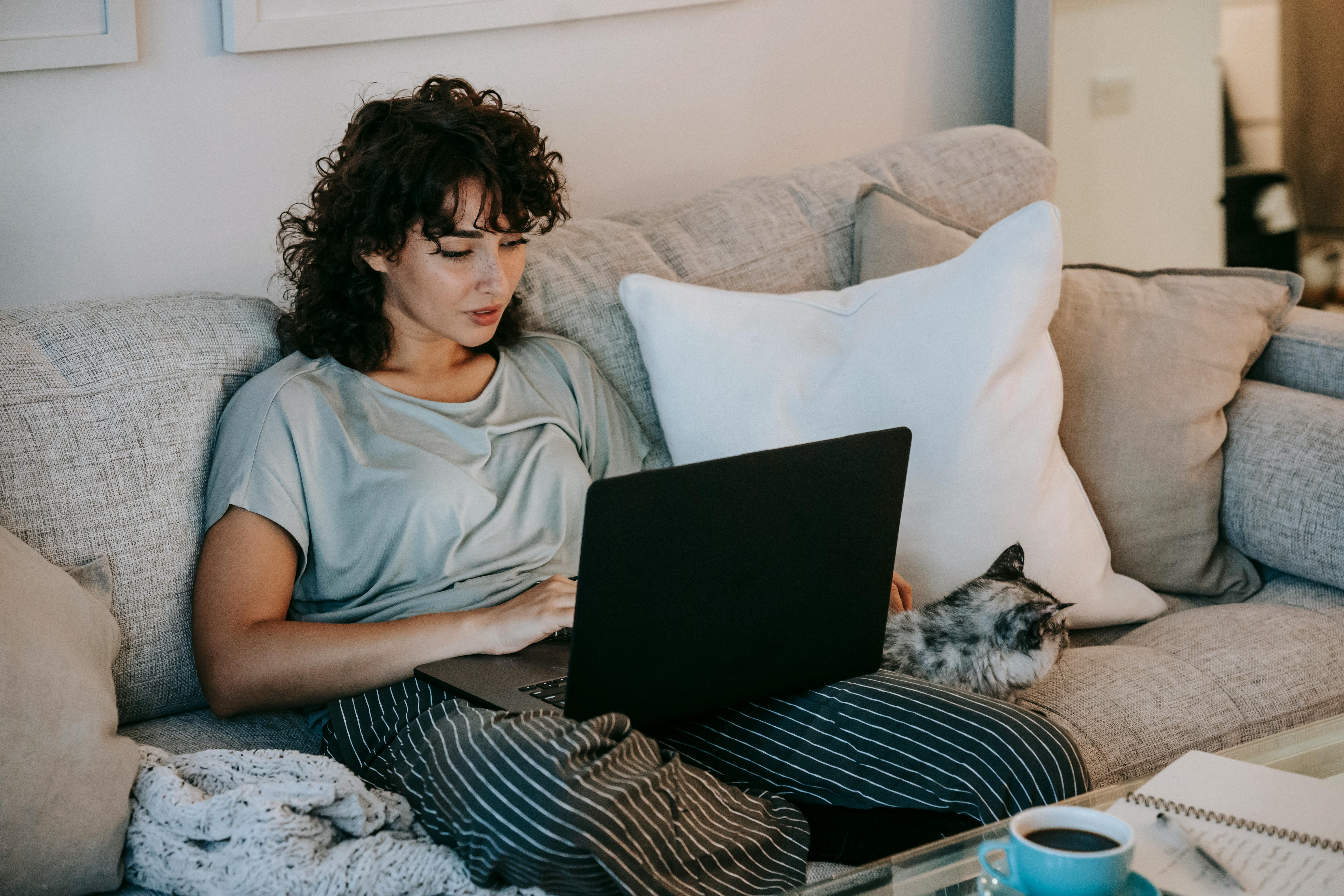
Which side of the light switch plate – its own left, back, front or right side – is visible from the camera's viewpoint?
front

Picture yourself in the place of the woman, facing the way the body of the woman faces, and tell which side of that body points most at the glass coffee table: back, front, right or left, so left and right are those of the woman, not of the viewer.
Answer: front

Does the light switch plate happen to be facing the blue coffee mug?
yes

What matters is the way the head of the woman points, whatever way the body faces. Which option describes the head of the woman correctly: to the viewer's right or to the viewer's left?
to the viewer's right

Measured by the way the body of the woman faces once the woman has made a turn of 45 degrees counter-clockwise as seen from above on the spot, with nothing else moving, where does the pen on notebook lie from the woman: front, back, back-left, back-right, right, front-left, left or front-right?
front-right

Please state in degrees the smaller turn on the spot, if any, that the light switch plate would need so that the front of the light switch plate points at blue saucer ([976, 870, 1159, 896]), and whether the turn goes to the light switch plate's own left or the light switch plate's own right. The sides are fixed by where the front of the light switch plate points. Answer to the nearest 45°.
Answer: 0° — it already faces it

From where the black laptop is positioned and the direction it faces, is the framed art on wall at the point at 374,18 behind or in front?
in front

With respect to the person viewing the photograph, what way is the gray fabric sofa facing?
facing the viewer and to the right of the viewer

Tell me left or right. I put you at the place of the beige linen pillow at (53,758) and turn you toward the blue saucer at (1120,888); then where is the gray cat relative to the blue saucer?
left

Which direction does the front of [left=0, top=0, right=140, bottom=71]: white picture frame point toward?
toward the camera

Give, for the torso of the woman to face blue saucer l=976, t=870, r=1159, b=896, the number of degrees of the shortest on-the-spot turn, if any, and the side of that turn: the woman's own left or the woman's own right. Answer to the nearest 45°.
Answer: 0° — they already face it
